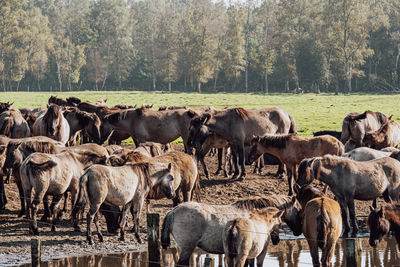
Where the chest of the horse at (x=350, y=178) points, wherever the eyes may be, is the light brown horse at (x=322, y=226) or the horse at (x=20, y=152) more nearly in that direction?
the horse

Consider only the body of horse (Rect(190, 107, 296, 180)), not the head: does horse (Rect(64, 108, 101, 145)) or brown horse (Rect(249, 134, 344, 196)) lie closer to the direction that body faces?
the horse

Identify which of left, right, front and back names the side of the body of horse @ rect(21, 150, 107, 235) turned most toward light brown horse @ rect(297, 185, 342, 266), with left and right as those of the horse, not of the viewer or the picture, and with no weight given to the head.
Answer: right

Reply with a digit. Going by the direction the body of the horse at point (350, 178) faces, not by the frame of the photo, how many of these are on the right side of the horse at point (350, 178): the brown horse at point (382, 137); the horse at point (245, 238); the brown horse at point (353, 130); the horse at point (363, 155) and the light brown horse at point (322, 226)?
3

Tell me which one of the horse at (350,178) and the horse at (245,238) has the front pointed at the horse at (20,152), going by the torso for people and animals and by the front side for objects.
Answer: the horse at (350,178)

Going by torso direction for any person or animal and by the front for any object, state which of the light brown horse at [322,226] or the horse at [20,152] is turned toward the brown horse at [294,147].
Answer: the light brown horse

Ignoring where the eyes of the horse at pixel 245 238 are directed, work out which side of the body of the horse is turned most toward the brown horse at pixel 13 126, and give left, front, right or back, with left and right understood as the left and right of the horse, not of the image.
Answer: left

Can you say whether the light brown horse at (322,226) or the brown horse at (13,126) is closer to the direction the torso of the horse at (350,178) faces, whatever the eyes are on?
the brown horse

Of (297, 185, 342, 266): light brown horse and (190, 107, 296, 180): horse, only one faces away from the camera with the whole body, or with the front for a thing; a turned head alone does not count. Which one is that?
the light brown horse

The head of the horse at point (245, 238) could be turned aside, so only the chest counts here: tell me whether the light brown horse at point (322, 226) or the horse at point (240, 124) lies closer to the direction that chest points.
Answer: the light brown horse

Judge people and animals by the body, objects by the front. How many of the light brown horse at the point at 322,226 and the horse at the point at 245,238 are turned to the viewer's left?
0

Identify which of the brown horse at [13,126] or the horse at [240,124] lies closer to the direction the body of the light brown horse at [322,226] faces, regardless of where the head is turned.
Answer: the horse

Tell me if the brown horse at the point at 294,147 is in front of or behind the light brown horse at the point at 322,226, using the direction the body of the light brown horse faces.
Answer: in front

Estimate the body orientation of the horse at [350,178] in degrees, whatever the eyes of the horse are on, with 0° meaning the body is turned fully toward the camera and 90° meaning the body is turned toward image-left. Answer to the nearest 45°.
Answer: approximately 90°

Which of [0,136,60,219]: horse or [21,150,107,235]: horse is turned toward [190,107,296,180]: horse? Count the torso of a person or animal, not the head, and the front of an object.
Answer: [21,150,107,235]: horse

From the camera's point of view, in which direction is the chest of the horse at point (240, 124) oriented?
to the viewer's left

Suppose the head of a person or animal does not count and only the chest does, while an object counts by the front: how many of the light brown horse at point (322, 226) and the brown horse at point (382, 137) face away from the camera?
1
